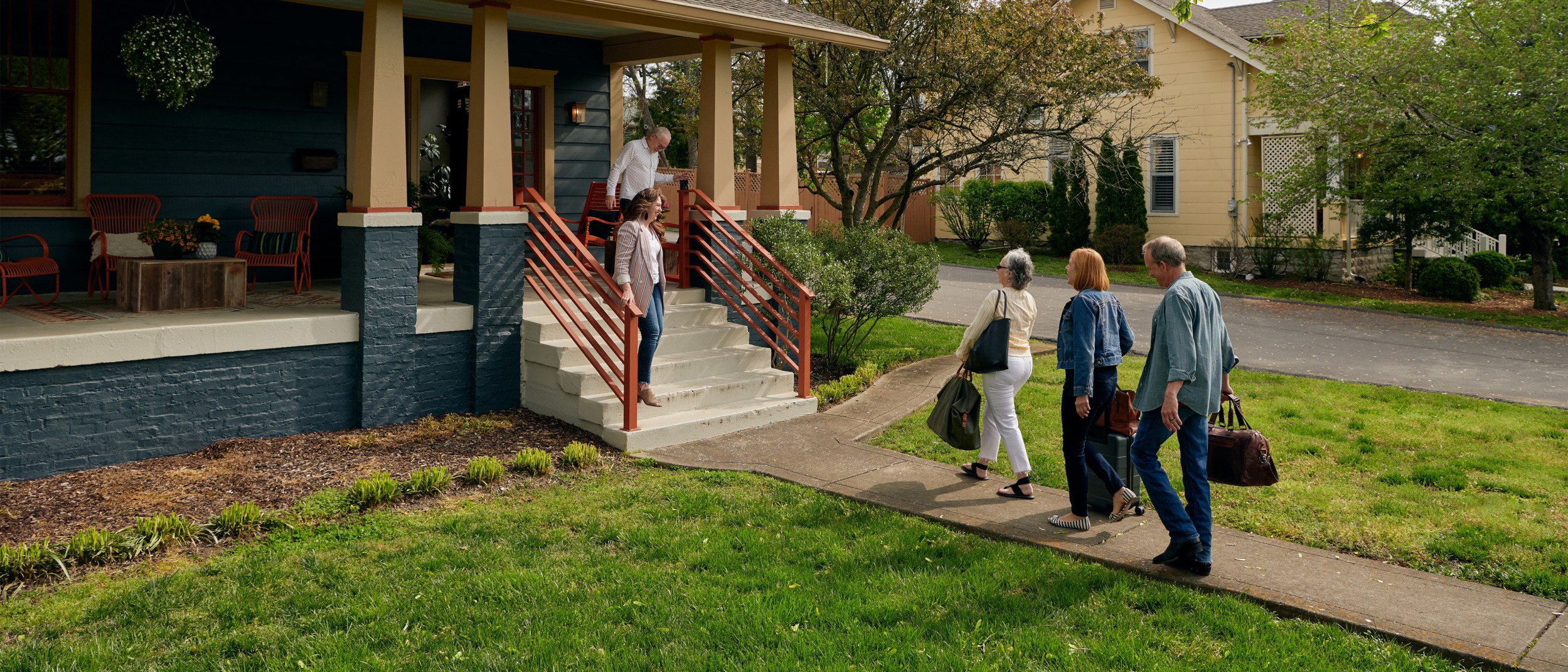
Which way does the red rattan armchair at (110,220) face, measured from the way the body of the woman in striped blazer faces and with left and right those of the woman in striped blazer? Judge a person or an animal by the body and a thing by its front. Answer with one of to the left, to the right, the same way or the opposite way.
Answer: the same way

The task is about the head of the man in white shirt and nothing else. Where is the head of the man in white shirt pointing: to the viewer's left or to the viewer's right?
to the viewer's right

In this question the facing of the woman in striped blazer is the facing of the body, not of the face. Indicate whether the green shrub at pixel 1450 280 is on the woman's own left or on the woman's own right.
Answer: on the woman's own left

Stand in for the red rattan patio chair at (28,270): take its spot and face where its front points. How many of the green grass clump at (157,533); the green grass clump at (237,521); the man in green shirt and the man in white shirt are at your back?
0

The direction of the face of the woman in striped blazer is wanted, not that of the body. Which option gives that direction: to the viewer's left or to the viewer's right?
to the viewer's right

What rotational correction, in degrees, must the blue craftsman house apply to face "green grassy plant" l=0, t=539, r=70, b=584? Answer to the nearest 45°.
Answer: approximately 45° to its right

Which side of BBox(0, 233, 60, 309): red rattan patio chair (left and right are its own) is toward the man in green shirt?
front

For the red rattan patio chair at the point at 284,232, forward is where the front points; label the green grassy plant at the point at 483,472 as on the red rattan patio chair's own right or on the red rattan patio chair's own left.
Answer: on the red rattan patio chair's own left

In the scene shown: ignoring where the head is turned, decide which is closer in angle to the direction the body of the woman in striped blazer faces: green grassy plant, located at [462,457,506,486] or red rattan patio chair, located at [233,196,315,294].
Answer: the green grassy plant

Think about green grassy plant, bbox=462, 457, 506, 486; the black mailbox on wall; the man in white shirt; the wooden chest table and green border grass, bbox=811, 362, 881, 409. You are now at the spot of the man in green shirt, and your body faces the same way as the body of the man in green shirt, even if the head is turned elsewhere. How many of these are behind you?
0
